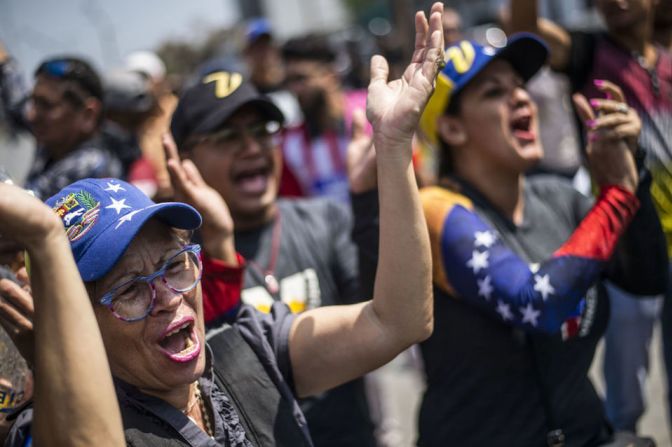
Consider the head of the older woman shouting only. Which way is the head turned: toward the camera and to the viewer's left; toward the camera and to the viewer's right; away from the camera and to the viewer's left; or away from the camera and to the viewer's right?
toward the camera and to the viewer's right

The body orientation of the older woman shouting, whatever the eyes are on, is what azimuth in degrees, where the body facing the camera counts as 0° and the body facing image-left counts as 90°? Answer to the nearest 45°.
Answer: approximately 315°

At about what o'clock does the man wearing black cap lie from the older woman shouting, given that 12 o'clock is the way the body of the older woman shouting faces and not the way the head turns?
The man wearing black cap is roughly at 8 o'clock from the older woman shouting.
